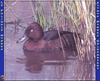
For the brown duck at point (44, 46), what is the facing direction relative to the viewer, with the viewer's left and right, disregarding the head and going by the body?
facing to the left of the viewer
